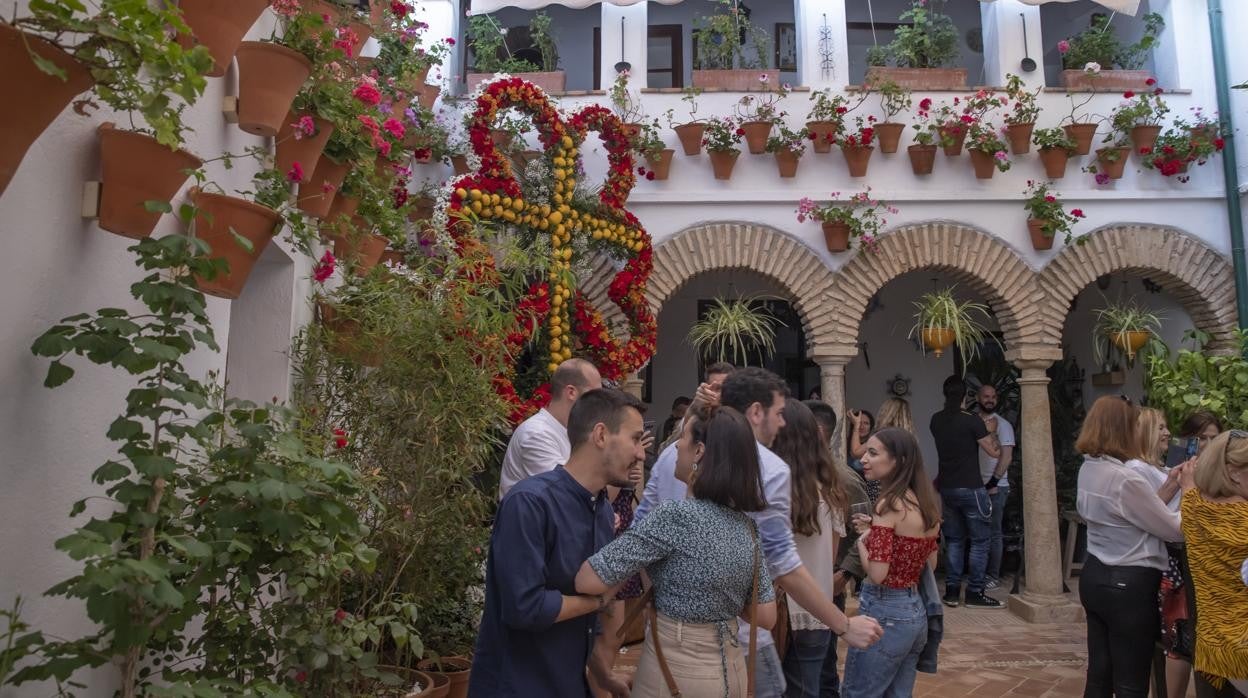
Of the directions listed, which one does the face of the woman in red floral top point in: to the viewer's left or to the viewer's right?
to the viewer's left

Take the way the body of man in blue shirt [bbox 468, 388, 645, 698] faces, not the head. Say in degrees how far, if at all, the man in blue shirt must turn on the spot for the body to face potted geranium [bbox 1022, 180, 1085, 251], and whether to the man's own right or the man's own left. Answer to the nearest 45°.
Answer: approximately 45° to the man's own left

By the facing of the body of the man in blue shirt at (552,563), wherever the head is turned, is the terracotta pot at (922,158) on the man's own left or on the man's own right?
on the man's own left

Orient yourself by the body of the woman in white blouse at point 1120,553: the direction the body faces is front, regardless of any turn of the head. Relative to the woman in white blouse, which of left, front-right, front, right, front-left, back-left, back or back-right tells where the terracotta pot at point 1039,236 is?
front-left

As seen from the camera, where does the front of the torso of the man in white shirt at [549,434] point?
to the viewer's right

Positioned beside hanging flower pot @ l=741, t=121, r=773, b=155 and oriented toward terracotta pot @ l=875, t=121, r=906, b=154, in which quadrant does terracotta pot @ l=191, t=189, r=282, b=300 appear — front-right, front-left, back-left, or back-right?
back-right

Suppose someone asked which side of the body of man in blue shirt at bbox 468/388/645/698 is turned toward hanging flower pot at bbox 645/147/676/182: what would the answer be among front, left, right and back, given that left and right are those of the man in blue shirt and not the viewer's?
left

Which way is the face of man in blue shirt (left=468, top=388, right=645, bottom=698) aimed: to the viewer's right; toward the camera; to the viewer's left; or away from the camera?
to the viewer's right

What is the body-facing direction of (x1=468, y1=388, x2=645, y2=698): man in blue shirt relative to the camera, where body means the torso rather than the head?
to the viewer's right

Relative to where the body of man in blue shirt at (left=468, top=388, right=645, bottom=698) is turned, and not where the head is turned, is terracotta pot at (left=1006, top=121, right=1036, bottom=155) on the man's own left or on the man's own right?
on the man's own left

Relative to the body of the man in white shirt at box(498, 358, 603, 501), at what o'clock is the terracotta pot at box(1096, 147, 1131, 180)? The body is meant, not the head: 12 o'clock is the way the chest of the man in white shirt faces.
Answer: The terracotta pot is roughly at 11 o'clock from the man in white shirt.

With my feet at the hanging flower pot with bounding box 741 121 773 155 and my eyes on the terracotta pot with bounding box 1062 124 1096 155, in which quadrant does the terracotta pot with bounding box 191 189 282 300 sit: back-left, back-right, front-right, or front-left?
back-right

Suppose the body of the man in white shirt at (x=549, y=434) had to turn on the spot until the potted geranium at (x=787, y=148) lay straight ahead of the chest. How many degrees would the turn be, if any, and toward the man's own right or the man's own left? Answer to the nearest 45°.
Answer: approximately 45° to the man's own left
